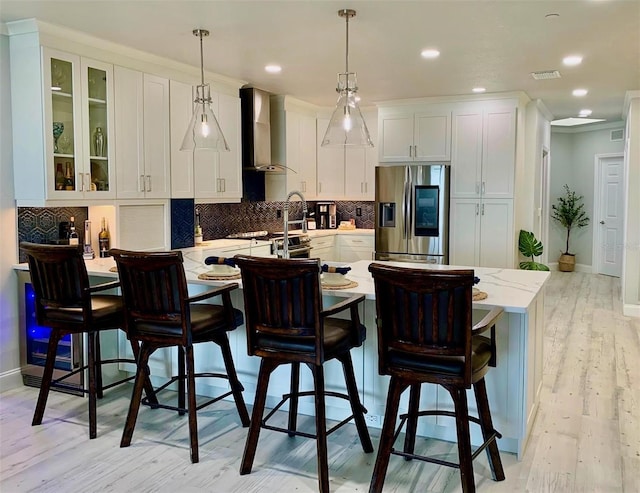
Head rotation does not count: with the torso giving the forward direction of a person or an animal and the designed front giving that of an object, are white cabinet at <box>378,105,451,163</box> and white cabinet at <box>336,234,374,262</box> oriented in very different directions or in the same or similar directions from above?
same or similar directions

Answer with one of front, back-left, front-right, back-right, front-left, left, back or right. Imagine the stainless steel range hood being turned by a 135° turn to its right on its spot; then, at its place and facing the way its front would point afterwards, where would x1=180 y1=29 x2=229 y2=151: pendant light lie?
left

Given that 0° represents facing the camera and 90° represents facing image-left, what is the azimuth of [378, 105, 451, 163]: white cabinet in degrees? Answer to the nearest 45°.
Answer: approximately 0°

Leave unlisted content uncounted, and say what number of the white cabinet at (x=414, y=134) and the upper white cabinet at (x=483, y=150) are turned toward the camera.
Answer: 2

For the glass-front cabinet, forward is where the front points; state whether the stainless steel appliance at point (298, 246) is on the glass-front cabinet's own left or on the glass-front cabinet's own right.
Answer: on the glass-front cabinet's own left

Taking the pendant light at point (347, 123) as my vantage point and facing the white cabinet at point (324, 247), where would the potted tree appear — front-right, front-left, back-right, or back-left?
front-right

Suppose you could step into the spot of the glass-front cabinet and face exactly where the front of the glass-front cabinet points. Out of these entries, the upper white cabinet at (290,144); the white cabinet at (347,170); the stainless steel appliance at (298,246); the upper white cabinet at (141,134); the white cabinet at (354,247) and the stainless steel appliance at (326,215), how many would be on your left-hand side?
6

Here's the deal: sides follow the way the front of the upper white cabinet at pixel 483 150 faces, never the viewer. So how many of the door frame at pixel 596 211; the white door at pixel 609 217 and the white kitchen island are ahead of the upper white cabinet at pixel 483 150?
1

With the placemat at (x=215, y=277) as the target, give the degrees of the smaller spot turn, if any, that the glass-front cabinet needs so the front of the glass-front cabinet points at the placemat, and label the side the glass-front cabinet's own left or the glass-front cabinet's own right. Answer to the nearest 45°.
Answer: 0° — it already faces it

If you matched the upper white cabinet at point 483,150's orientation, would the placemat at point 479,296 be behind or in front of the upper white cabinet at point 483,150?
in front

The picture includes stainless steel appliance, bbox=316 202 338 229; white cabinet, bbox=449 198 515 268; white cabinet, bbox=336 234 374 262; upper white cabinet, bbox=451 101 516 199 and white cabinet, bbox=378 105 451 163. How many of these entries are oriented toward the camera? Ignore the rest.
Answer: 5

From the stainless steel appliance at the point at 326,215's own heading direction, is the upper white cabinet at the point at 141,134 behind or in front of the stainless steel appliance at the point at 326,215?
in front

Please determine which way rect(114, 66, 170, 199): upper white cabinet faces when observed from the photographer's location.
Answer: facing the viewer and to the right of the viewer

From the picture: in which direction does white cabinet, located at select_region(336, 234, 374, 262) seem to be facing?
toward the camera

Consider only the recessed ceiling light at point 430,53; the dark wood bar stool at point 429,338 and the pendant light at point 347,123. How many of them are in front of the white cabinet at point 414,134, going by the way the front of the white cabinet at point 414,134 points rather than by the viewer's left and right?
3

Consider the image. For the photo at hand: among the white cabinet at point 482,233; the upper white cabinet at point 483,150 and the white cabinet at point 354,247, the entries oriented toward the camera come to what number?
3

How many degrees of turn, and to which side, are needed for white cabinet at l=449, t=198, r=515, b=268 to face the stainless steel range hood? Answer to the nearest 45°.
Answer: approximately 45° to its right

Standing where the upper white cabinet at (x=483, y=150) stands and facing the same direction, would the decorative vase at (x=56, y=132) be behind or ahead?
ahead
